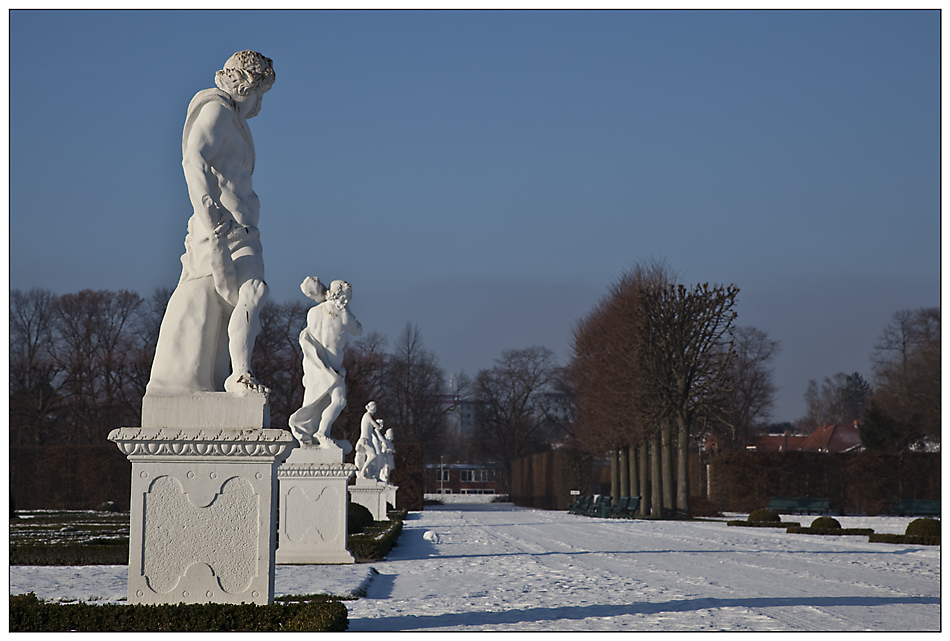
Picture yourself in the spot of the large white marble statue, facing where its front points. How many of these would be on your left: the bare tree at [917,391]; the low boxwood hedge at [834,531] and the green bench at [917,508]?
3

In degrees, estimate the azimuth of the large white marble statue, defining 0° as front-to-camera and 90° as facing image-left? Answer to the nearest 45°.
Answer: approximately 315°

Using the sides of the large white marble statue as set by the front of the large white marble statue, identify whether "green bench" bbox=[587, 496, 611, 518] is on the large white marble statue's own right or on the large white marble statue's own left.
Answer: on the large white marble statue's own left

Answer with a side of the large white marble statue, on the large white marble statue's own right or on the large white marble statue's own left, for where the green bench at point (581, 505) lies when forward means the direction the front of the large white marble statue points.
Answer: on the large white marble statue's own left

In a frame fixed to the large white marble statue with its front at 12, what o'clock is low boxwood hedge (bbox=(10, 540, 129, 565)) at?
The low boxwood hedge is roughly at 7 o'clock from the large white marble statue.

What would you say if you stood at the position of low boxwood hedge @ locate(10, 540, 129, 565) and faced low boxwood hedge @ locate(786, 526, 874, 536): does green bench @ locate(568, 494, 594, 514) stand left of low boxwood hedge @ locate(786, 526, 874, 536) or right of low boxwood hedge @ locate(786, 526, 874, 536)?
left

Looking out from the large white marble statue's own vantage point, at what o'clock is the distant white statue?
The distant white statue is roughly at 8 o'clock from the large white marble statue.

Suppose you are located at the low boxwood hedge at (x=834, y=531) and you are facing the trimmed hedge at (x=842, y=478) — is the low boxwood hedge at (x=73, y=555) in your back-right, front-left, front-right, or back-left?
back-left

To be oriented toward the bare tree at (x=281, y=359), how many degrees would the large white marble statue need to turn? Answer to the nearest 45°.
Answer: approximately 135° to its left

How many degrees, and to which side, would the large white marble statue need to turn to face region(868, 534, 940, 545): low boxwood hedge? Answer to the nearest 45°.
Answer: approximately 90° to its left

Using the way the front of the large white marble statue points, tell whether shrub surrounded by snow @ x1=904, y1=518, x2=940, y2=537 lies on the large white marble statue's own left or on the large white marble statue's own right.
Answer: on the large white marble statue's own left

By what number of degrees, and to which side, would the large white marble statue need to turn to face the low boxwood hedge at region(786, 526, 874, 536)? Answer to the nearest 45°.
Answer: approximately 90° to its left
